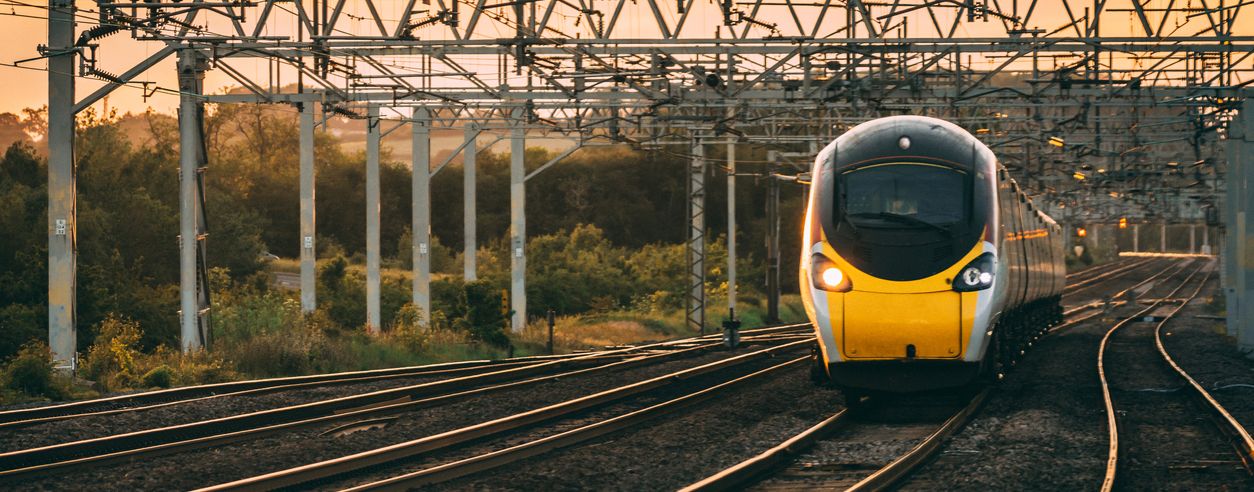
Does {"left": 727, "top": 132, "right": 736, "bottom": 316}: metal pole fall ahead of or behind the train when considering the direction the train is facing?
behind

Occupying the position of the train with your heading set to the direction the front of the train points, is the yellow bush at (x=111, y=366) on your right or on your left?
on your right

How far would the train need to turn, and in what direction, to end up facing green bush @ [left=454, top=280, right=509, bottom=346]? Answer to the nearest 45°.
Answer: approximately 135° to its right

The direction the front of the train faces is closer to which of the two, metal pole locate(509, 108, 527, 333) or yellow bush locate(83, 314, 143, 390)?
the yellow bush

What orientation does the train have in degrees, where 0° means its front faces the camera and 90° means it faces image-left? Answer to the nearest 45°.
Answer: approximately 0°

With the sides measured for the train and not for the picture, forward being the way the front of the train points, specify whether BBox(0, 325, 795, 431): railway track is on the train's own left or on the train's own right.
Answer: on the train's own right
